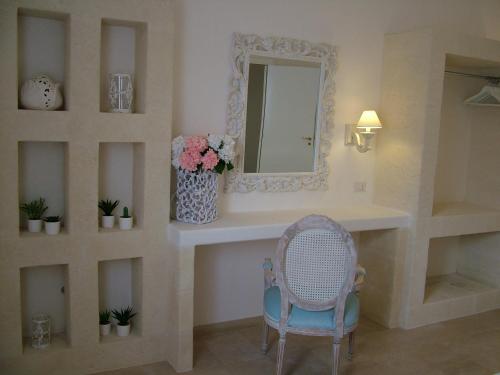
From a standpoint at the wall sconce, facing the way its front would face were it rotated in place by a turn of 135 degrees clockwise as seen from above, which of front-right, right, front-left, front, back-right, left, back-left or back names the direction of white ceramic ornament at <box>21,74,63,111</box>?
front-left

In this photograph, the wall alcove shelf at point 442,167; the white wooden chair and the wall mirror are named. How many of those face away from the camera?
1

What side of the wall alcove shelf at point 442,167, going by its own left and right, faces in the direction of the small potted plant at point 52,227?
right

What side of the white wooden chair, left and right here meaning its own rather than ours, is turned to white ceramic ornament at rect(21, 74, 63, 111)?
left

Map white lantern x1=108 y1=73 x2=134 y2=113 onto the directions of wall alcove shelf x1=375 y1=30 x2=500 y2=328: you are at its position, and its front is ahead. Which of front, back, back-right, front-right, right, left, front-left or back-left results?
right

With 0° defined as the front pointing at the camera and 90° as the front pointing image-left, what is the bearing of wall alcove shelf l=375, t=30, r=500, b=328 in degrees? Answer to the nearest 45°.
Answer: approximately 315°

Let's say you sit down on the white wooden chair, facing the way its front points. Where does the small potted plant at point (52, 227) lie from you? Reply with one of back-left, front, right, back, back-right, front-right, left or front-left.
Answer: left

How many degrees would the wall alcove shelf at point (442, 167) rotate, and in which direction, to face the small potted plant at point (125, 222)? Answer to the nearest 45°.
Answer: approximately 90° to its right

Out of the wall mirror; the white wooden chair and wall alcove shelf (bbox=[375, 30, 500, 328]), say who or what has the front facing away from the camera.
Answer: the white wooden chair

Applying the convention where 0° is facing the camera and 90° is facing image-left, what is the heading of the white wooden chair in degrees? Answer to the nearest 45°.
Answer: approximately 180°

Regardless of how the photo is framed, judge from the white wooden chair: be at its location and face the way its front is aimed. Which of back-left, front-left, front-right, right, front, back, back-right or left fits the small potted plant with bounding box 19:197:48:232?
left

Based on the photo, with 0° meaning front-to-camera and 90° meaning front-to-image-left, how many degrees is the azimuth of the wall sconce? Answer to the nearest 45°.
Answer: approximately 315°

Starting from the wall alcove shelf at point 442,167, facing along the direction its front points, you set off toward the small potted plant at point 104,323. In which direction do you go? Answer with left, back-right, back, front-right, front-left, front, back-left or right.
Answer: right

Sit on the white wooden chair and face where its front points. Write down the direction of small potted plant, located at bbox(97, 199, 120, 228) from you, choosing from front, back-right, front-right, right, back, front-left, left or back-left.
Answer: left

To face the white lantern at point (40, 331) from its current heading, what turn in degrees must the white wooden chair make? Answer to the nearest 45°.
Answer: approximately 90° to its left

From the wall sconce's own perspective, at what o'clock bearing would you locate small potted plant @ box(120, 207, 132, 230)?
The small potted plant is roughly at 3 o'clock from the wall sconce.

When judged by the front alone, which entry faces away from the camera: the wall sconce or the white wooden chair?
the white wooden chair

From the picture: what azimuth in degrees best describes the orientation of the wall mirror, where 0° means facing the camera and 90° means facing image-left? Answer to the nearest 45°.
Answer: approximately 315°

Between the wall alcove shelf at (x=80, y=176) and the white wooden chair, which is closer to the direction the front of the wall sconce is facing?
the white wooden chair
